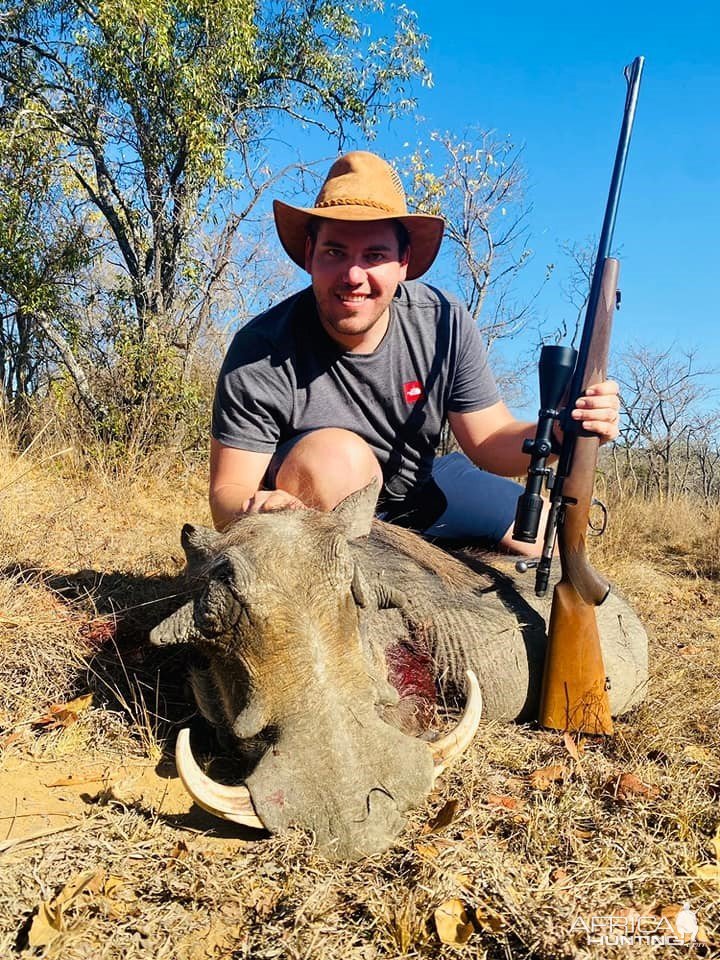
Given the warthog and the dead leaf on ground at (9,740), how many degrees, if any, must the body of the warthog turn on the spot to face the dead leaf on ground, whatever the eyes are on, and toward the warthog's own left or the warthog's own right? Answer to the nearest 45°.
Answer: approximately 90° to the warthog's own right

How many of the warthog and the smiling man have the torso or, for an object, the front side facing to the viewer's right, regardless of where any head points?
0

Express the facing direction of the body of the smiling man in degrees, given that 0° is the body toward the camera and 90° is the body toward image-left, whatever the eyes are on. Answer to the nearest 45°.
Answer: approximately 0°

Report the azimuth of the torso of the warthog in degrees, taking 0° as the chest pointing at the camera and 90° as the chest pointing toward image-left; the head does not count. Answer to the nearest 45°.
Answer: approximately 45°

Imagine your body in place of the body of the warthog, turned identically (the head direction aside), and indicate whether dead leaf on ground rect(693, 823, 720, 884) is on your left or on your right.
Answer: on your left

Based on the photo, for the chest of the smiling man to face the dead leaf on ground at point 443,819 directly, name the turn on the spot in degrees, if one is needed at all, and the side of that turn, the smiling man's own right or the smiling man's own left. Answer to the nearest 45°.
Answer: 0° — they already face it

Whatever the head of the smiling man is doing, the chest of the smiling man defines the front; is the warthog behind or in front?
in front

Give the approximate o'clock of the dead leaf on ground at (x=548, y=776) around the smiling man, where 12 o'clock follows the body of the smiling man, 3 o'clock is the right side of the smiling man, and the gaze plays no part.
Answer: The dead leaf on ground is roughly at 11 o'clock from the smiling man.

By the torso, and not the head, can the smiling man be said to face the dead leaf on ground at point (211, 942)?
yes

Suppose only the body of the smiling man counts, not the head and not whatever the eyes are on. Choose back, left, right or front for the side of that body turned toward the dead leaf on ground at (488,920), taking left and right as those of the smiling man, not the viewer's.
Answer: front
